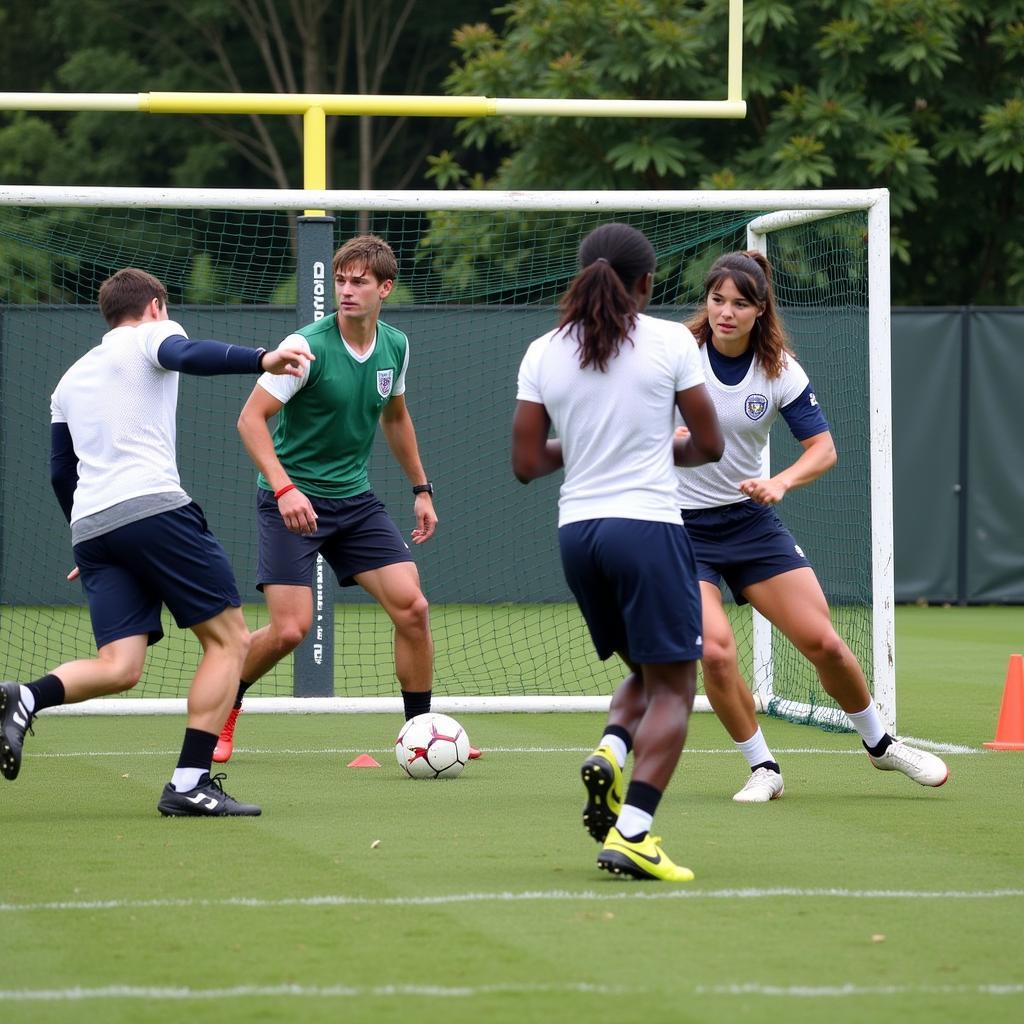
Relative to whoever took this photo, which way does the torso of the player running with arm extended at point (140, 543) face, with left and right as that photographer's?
facing away from the viewer and to the right of the viewer

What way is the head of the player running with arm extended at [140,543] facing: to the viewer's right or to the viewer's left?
to the viewer's right

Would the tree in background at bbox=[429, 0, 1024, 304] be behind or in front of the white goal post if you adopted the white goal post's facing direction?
behind

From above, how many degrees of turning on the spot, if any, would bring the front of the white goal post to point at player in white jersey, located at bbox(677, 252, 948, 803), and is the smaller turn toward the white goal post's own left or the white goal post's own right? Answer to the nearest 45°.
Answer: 0° — it already faces them

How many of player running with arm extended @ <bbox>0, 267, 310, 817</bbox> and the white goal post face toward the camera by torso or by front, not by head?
1

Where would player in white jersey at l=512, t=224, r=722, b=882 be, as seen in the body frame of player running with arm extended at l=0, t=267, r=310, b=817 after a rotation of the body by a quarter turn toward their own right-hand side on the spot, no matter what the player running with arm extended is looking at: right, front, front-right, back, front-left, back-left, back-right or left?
front

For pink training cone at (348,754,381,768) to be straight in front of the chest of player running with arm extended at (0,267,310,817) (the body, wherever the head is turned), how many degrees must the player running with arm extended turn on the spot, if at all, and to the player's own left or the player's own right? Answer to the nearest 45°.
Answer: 0° — they already face it

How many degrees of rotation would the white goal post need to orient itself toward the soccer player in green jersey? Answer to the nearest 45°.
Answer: approximately 45° to its right

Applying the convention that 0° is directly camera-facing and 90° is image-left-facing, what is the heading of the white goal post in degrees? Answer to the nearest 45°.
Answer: approximately 0°

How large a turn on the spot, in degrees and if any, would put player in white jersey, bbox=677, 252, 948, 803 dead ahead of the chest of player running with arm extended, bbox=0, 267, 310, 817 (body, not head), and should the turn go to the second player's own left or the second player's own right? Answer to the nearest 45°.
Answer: approximately 45° to the second player's own right
